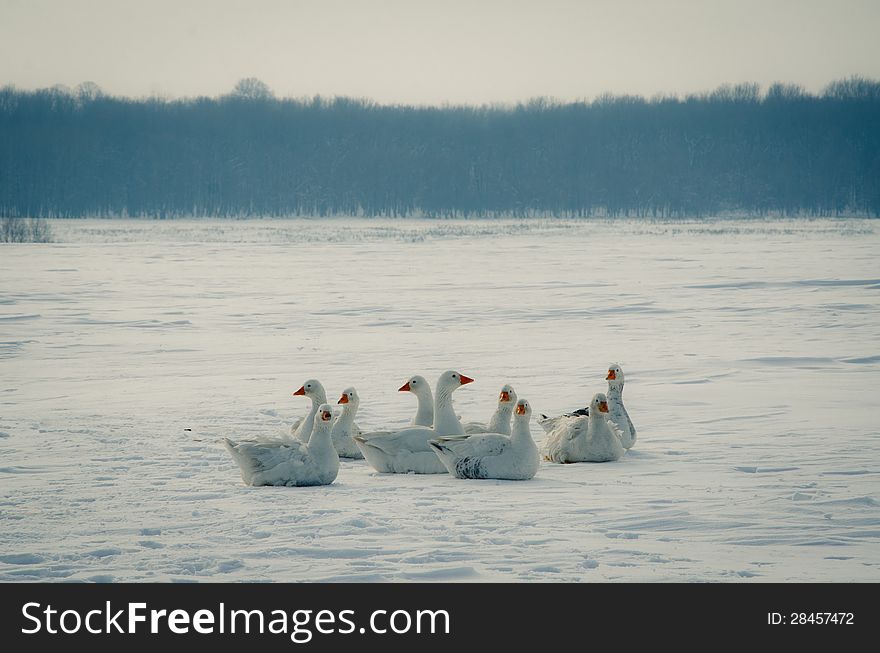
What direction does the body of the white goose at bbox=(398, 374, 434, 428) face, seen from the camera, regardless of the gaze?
to the viewer's left

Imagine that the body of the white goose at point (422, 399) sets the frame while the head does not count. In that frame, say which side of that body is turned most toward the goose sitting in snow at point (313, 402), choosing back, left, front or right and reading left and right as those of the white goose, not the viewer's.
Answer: front

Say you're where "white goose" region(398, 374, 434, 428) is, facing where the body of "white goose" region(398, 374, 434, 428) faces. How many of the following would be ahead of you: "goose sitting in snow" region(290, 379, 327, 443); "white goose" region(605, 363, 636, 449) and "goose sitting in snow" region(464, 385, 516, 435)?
1

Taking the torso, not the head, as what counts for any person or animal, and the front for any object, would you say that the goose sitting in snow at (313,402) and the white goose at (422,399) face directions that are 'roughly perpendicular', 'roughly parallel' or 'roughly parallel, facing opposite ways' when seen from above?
roughly parallel

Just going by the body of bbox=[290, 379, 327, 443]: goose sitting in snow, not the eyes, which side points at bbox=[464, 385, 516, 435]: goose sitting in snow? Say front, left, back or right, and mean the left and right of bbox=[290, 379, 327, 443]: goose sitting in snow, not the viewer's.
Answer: back

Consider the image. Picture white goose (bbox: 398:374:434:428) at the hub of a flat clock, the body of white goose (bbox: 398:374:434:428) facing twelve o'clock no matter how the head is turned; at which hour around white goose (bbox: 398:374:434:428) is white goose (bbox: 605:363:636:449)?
white goose (bbox: 605:363:636:449) is roughly at 6 o'clock from white goose (bbox: 398:374:434:428).

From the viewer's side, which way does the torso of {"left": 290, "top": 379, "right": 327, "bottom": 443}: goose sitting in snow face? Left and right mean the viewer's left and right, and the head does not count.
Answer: facing to the left of the viewer
